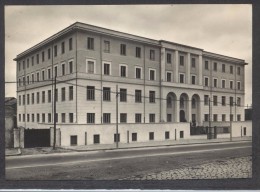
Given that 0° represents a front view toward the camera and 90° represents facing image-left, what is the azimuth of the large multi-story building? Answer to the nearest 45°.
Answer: approximately 315°
